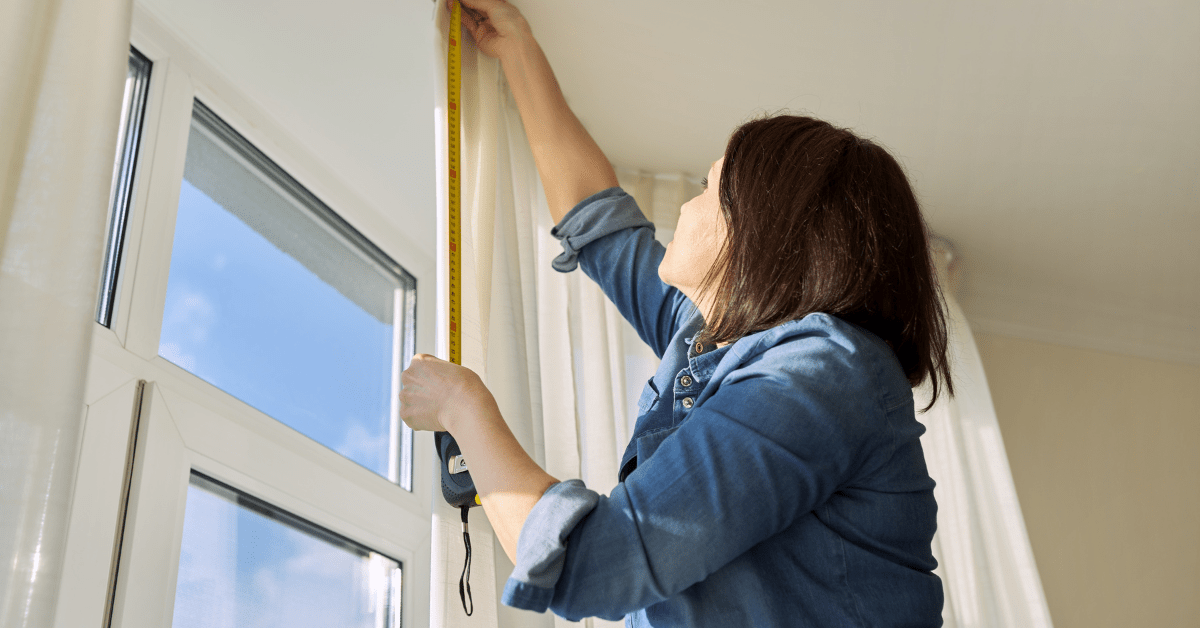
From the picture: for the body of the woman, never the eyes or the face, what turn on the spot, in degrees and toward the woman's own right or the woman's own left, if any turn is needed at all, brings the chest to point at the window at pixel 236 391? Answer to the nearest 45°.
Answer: approximately 45° to the woman's own right

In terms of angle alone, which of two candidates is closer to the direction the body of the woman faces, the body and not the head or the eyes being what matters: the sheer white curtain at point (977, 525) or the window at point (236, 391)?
the window

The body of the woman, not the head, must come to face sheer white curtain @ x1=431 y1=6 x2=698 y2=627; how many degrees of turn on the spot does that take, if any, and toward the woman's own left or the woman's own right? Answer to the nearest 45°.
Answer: approximately 45° to the woman's own right

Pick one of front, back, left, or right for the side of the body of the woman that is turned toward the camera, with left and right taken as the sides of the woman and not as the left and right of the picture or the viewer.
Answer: left

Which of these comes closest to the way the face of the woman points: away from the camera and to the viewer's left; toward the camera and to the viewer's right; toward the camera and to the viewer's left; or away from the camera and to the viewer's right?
away from the camera and to the viewer's left

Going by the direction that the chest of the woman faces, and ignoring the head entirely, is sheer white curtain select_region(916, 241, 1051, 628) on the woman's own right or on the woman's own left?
on the woman's own right

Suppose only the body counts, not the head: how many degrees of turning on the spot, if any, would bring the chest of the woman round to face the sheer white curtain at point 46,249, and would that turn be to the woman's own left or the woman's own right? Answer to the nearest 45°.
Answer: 0° — they already face it
